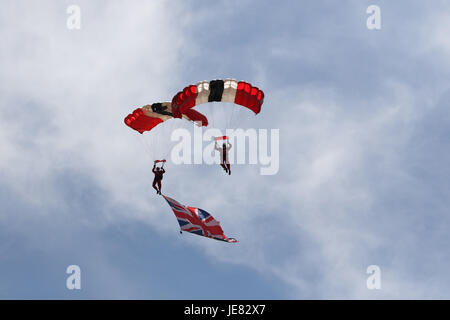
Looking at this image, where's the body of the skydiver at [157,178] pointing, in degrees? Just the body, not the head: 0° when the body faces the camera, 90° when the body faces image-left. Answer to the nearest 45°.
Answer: approximately 45°

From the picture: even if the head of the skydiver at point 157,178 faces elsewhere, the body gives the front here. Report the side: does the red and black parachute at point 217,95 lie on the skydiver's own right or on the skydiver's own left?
on the skydiver's own left

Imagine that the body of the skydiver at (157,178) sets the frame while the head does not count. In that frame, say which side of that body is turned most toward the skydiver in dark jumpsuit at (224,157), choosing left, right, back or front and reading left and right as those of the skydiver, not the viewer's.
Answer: left
